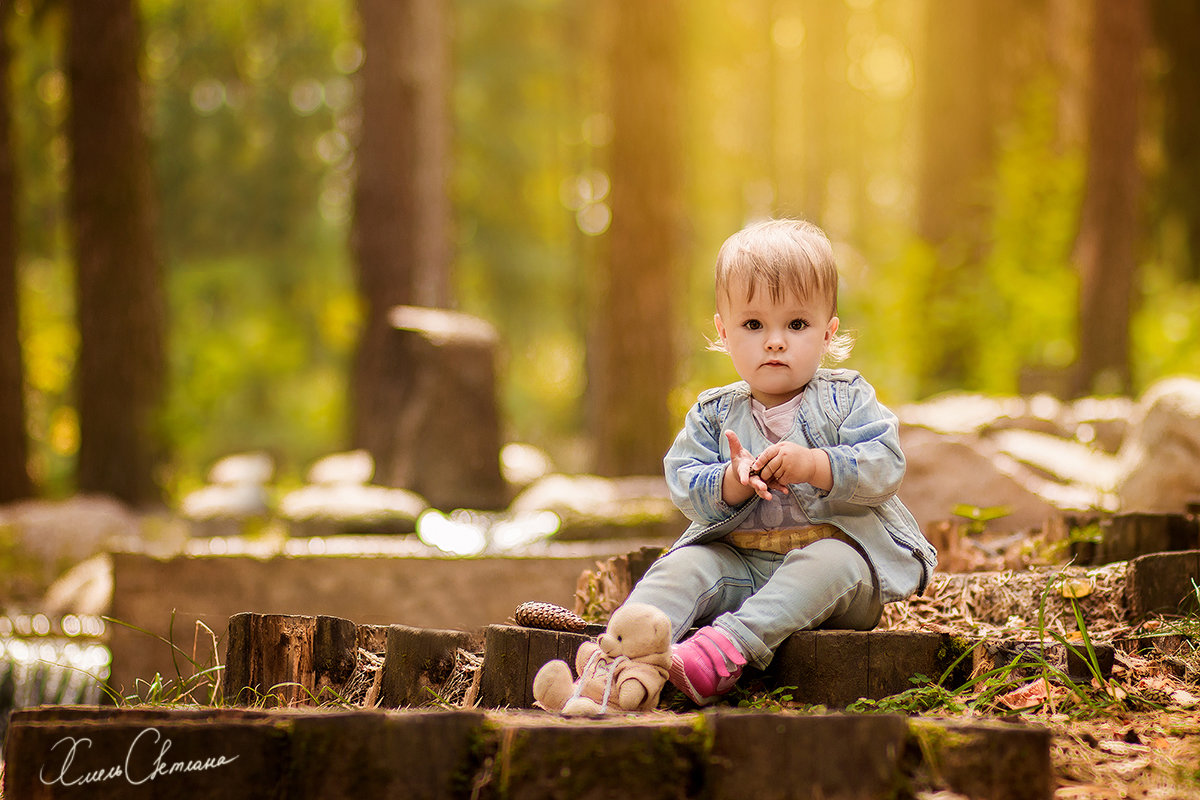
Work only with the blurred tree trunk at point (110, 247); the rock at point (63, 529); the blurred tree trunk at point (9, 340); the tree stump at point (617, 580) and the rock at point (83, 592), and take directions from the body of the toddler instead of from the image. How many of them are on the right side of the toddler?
5

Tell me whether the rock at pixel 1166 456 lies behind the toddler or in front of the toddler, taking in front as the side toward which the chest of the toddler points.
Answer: behind

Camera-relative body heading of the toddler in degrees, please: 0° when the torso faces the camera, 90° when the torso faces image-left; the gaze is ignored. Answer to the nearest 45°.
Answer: approximately 45°

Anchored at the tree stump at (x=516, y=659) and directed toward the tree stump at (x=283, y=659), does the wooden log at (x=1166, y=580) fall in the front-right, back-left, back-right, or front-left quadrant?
back-right

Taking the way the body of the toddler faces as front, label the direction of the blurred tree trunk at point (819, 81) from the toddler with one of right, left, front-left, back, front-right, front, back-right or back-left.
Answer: back-right
